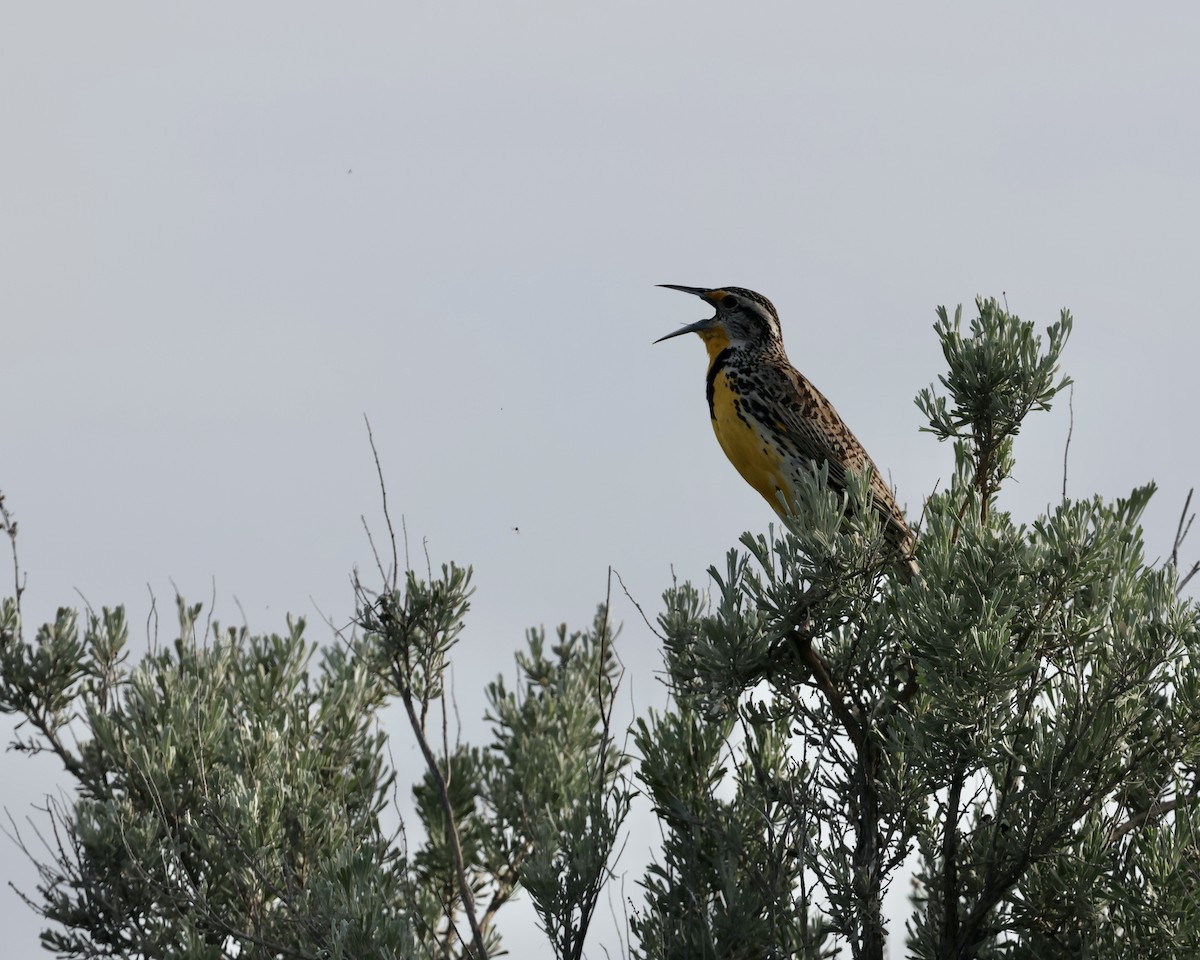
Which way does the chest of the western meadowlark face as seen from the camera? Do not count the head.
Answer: to the viewer's left
